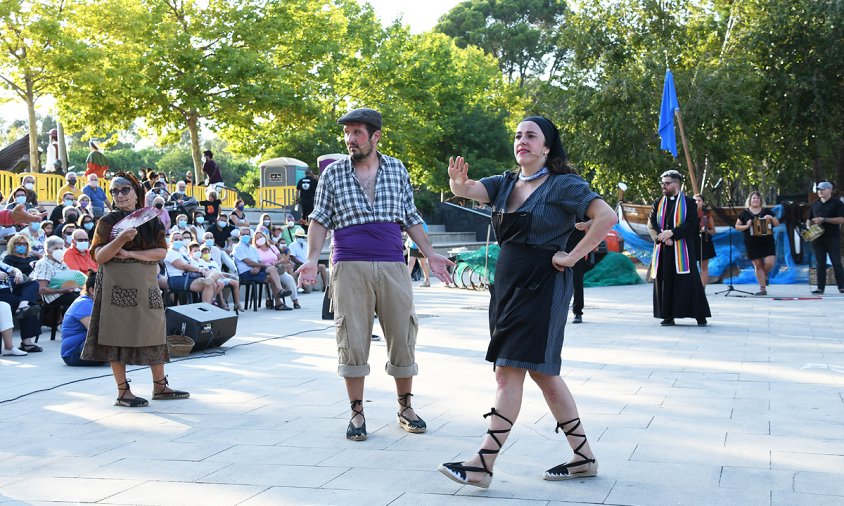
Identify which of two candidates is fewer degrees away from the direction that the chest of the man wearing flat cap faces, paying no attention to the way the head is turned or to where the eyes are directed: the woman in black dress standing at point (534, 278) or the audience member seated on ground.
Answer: the woman in black dress standing

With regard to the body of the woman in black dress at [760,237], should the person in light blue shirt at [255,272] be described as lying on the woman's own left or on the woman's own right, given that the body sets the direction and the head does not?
on the woman's own right

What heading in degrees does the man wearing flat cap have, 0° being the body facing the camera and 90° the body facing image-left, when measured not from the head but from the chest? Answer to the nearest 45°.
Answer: approximately 0°

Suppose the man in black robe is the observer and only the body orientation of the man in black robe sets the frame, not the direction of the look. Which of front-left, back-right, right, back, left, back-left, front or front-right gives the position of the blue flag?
back-right

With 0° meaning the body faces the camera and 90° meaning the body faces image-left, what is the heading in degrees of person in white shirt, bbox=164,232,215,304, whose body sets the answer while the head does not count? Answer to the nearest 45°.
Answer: approximately 315°
